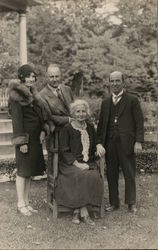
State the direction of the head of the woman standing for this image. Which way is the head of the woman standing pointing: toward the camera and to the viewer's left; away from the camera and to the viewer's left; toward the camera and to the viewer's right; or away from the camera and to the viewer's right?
toward the camera and to the viewer's right

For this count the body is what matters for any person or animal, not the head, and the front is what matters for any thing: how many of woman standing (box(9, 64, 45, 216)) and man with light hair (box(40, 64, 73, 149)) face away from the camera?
0

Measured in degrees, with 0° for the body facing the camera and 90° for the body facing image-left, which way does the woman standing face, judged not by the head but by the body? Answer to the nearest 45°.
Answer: approximately 315°

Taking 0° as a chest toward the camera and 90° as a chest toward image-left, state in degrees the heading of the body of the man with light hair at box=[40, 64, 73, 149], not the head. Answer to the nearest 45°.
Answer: approximately 315°

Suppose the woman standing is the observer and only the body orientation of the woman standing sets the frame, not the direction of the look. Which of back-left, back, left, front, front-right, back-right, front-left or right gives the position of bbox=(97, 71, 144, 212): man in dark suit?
front-left

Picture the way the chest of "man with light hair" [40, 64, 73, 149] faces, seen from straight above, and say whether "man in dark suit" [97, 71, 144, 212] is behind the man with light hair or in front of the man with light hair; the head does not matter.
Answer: in front

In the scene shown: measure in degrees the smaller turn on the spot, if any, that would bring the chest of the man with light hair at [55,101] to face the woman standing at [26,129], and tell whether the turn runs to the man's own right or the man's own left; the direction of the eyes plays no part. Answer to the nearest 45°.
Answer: approximately 90° to the man's own right
